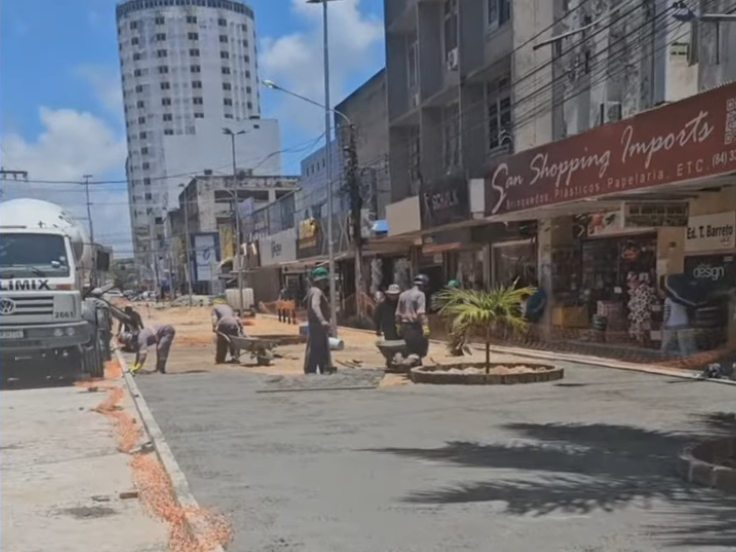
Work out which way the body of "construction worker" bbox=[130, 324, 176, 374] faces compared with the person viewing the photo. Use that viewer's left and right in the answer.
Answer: facing to the left of the viewer

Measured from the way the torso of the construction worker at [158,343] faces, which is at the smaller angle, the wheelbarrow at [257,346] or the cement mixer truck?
the cement mixer truck

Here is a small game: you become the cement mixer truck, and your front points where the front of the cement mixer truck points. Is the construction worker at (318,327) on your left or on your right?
on your left

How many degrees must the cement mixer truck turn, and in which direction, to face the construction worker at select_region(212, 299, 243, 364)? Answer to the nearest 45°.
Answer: approximately 135° to its left

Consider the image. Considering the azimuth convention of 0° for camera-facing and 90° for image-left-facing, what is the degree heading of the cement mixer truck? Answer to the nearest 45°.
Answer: approximately 0°

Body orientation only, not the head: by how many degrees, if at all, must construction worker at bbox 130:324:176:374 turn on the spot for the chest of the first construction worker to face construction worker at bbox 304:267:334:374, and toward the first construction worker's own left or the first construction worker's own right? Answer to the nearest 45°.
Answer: approximately 135° to the first construction worker's own left

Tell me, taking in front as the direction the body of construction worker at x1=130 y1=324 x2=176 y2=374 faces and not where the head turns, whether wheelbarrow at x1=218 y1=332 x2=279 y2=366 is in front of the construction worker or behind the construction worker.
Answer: behind

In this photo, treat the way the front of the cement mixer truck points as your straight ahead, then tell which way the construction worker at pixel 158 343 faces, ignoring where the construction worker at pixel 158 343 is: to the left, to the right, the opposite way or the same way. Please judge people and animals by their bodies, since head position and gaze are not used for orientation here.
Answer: to the right

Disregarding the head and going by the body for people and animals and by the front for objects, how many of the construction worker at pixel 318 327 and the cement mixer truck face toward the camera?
1
